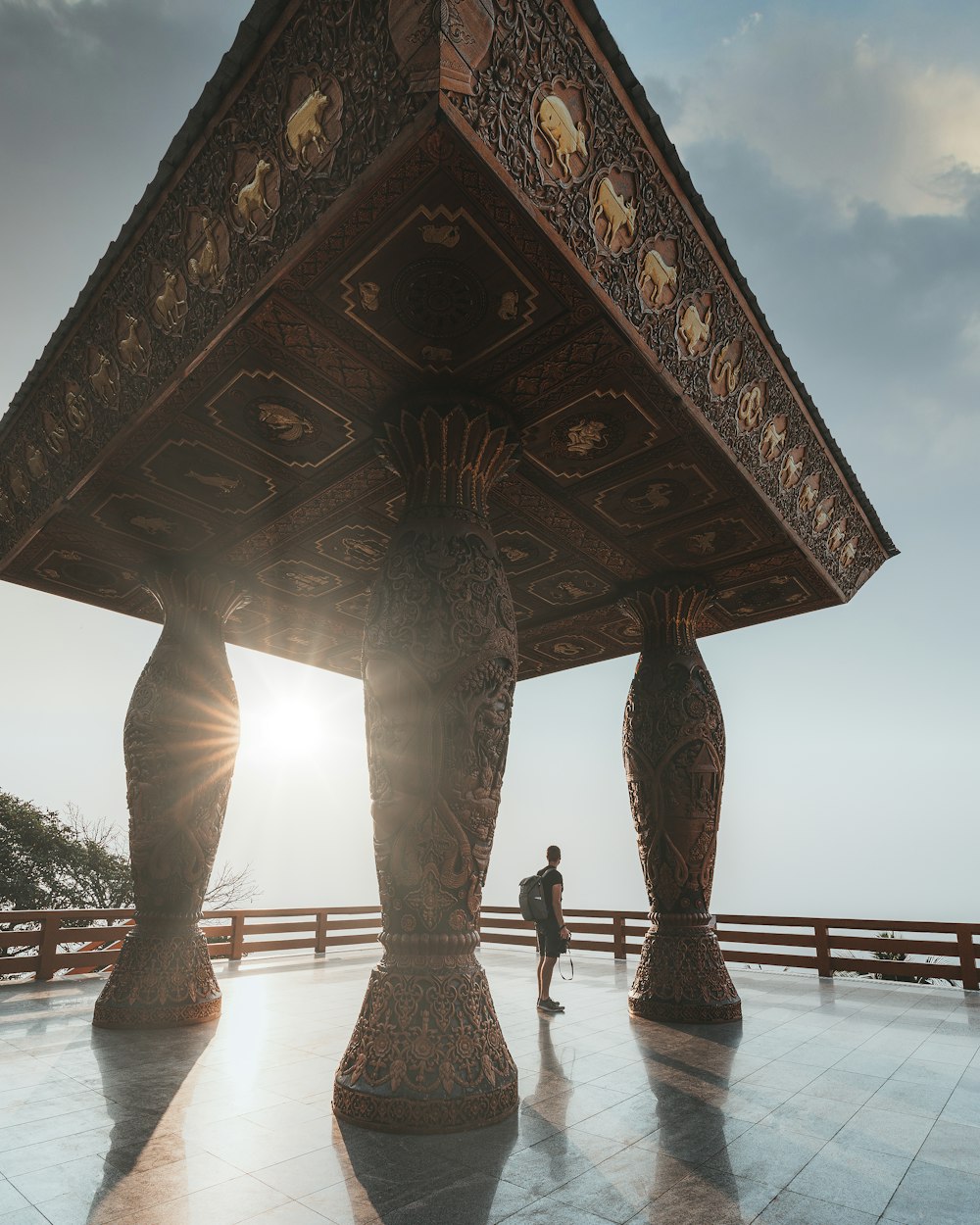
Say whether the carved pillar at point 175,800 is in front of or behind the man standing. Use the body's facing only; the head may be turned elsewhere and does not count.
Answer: behind

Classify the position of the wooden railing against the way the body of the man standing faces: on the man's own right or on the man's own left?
on the man's own left

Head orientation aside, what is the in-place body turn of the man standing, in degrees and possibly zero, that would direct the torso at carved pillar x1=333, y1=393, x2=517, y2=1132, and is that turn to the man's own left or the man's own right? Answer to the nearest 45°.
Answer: approximately 90° to the man's own right

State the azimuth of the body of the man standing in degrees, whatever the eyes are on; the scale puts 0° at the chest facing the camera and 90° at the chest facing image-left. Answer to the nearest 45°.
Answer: approximately 270°
